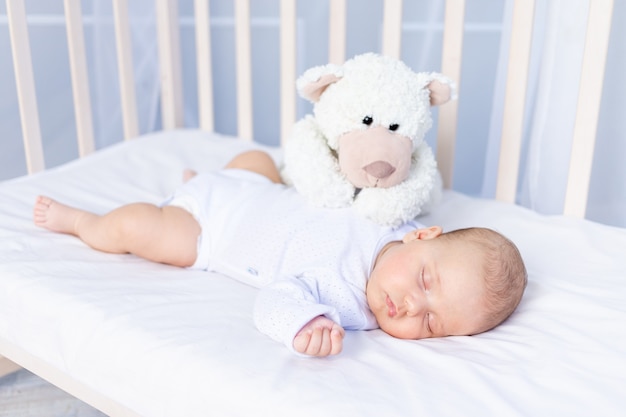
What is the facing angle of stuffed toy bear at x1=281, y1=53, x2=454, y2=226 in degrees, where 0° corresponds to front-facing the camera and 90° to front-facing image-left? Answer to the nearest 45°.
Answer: approximately 0°
